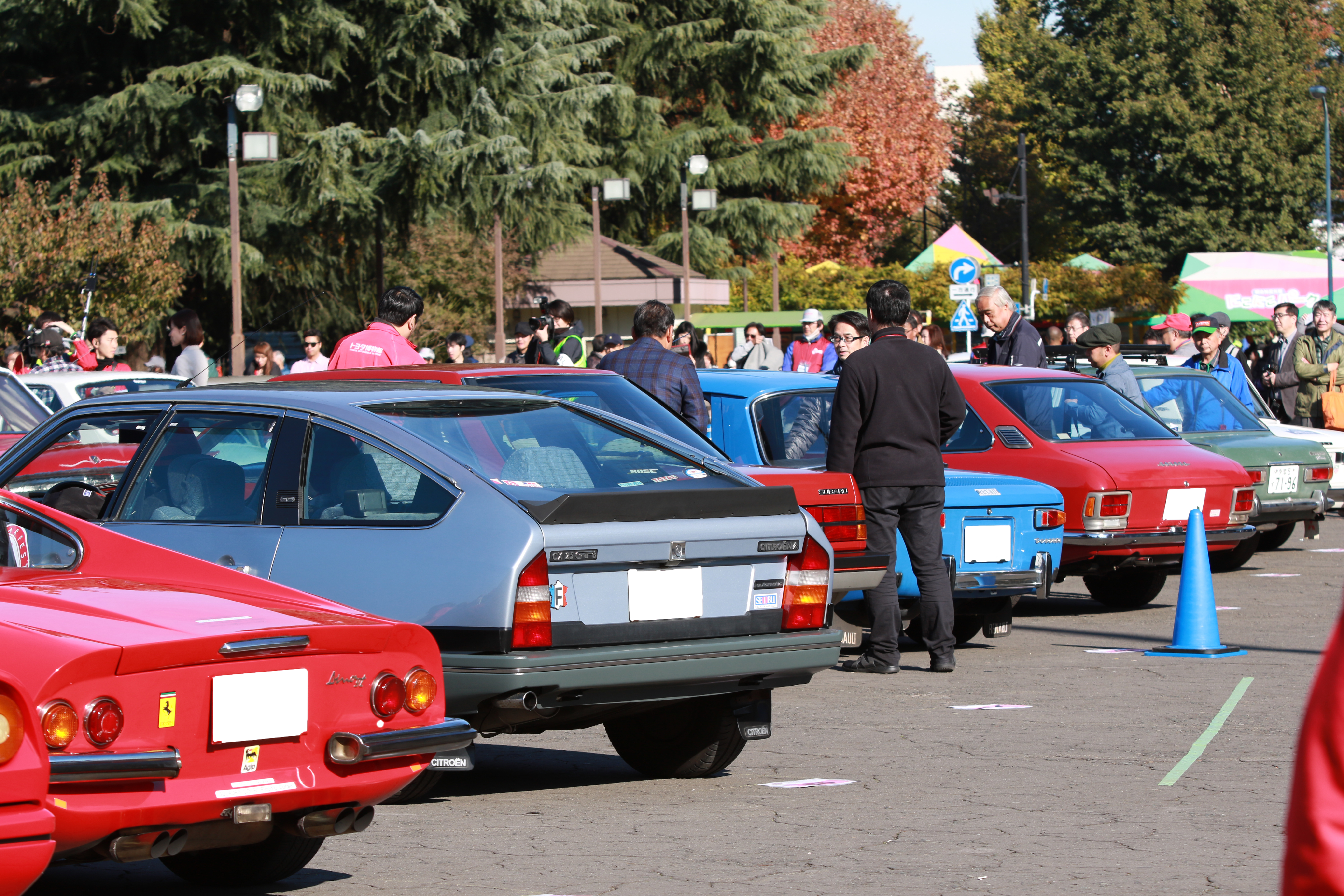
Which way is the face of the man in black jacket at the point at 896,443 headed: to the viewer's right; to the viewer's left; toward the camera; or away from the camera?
away from the camera

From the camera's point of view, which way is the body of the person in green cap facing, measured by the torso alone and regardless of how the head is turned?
to the viewer's left

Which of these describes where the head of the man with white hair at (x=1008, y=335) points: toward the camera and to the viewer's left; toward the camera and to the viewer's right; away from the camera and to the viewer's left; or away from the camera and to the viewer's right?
toward the camera and to the viewer's left

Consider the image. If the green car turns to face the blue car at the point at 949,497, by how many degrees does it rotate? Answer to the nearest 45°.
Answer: approximately 135° to its left

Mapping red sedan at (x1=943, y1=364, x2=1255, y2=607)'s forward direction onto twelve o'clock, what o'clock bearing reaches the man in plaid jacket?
The man in plaid jacket is roughly at 9 o'clock from the red sedan.

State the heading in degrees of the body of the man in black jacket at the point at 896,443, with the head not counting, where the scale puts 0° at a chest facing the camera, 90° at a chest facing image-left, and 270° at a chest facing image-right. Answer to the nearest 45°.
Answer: approximately 180°

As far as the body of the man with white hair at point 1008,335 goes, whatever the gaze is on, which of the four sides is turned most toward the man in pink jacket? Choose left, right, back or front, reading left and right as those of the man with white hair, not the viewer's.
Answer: front

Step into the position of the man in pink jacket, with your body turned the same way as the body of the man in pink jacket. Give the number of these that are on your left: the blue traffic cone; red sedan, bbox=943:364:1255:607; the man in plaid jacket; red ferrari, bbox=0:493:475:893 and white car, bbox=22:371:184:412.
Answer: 1

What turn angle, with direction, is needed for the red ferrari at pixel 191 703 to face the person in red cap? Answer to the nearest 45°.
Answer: approximately 90° to its right

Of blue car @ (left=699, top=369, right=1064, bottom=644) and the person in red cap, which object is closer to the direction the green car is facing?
the person in red cap

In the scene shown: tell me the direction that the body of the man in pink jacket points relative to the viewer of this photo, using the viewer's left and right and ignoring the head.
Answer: facing away from the viewer and to the right of the viewer

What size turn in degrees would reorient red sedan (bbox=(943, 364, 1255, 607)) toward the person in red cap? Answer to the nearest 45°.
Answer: approximately 45° to its right

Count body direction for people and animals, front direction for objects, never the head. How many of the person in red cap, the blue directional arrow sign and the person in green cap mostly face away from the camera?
0

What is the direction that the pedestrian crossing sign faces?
toward the camera

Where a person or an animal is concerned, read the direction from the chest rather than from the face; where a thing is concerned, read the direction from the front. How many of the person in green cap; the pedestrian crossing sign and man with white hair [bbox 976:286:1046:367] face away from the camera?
0

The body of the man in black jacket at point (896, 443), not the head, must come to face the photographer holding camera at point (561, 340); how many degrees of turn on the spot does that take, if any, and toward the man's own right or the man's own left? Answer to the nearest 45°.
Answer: approximately 45° to the man's own left
